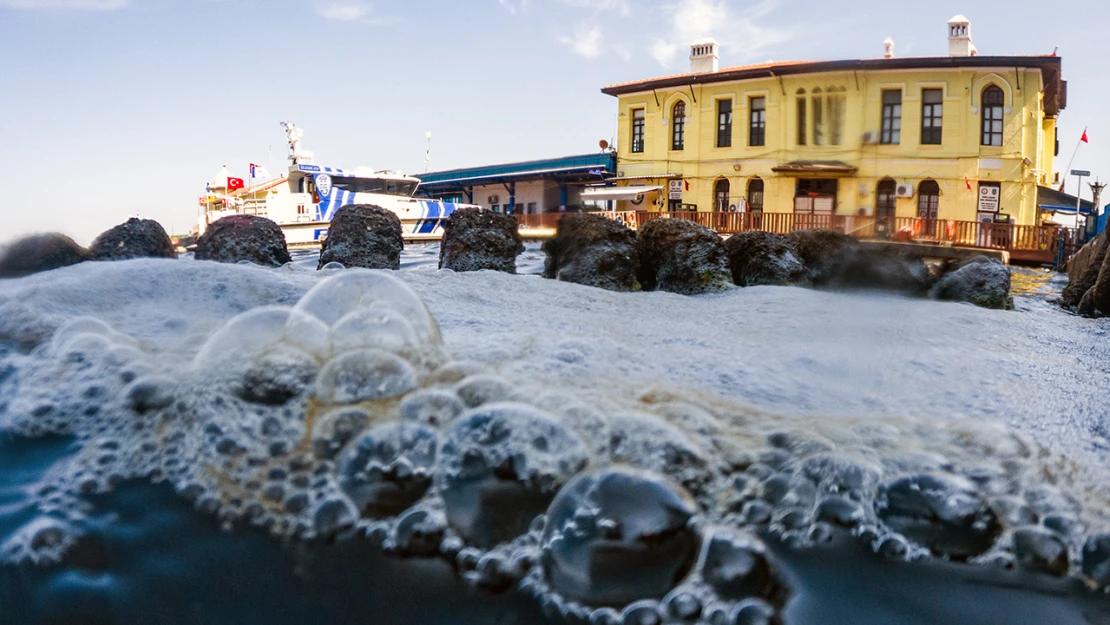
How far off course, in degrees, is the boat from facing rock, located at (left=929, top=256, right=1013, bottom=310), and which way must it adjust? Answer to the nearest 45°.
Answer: approximately 45° to its right

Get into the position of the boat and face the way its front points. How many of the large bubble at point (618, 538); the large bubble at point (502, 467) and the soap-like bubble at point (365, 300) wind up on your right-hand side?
3

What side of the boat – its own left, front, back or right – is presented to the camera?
right

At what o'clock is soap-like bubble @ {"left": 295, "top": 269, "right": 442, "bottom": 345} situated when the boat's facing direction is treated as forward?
The soap-like bubble is roughly at 3 o'clock from the boat.

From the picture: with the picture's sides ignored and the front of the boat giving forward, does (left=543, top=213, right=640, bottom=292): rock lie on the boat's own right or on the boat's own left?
on the boat's own right

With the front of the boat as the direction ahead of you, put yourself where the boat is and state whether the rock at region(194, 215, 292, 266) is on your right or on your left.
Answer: on your right

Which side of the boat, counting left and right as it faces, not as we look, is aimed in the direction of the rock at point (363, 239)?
right

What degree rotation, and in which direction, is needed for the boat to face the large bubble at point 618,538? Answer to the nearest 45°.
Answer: approximately 90° to its right

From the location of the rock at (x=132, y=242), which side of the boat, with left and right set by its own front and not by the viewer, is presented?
right

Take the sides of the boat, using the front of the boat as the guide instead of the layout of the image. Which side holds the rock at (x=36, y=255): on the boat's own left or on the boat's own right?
on the boat's own right
